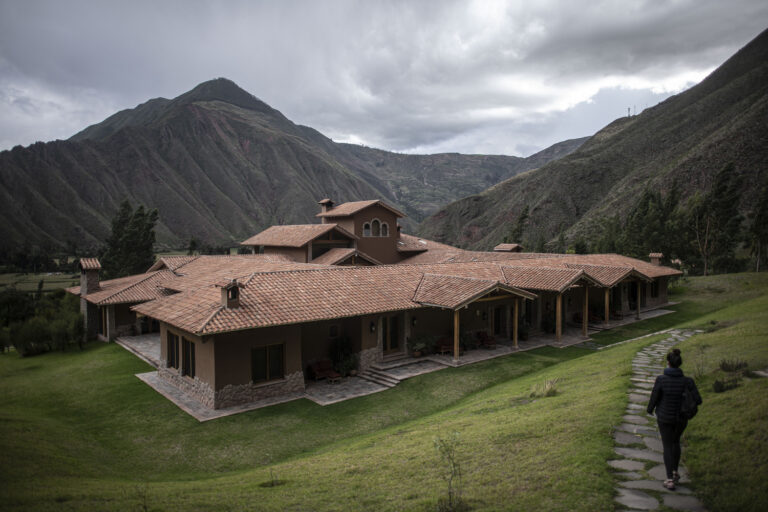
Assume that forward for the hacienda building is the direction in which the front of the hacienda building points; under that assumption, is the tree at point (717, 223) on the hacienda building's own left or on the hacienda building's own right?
on the hacienda building's own left

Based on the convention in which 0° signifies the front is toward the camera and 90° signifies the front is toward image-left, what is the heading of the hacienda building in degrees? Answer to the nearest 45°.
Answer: approximately 315°

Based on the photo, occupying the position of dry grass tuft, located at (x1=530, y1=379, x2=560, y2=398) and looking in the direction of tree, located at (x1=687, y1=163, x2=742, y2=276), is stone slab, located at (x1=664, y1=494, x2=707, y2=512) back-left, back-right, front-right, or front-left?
back-right

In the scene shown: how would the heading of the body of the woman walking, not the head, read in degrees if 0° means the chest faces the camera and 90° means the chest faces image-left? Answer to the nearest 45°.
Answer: approximately 180°

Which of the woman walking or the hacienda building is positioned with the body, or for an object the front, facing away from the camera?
the woman walking

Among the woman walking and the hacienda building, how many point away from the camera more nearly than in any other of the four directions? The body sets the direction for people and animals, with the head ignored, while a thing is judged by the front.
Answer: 1

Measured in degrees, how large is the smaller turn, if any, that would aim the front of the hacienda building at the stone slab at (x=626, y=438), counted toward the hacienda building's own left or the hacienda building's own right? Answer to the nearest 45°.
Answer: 0° — it already faces it

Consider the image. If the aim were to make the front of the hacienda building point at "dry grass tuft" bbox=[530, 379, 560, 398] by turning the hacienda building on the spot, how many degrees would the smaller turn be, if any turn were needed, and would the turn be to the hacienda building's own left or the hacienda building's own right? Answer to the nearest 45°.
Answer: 0° — it already faces it
